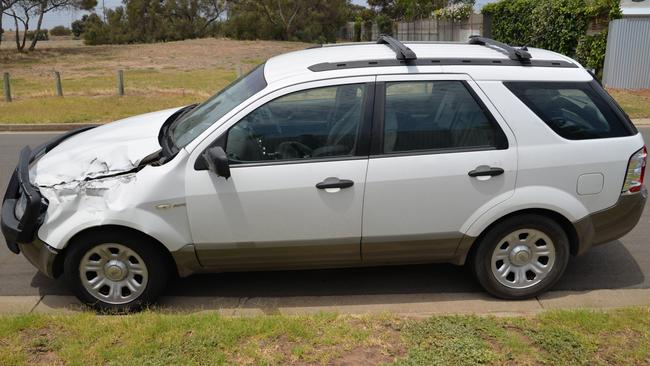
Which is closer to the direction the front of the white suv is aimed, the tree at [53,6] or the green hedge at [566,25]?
the tree

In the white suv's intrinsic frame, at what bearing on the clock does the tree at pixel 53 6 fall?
The tree is roughly at 2 o'clock from the white suv.

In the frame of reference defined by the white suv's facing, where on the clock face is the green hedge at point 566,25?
The green hedge is roughly at 4 o'clock from the white suv.

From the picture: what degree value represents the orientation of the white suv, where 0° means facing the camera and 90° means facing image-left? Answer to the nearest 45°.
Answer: approximately 90°

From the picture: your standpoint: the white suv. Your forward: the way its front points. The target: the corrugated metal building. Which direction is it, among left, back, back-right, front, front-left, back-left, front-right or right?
back-right

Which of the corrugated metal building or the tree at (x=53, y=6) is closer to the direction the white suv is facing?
the tree
